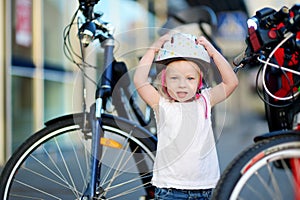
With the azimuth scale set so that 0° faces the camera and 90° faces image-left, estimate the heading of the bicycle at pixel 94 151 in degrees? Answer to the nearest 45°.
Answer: approximately 90°

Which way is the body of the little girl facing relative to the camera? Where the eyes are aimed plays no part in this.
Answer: toward the camera

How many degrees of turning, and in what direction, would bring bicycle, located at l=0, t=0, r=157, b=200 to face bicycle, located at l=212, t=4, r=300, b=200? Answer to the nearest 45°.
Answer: approximately 135° to its left

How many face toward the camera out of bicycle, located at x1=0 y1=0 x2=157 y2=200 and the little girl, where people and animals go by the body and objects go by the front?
1

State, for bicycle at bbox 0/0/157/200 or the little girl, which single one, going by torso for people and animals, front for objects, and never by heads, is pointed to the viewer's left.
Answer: the bicycle

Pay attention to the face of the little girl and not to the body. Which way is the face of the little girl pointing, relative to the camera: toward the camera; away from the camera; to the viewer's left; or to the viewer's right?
toward the camera

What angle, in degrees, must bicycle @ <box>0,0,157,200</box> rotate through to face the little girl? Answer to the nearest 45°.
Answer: approximately 135° to its left

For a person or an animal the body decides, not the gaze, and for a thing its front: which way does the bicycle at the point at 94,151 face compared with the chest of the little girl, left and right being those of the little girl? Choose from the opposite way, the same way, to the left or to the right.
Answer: to the right

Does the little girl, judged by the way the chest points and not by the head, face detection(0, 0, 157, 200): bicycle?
no
